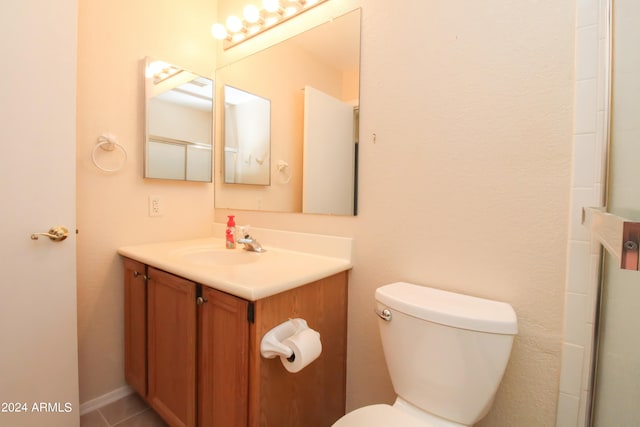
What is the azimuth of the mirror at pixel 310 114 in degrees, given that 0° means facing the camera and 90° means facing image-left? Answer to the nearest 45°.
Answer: approximately 45°

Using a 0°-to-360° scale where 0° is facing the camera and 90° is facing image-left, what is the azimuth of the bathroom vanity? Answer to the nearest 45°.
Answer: approximately 45°

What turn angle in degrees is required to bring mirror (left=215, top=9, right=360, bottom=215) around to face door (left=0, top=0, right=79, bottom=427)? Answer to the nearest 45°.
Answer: approximately 45° to its right

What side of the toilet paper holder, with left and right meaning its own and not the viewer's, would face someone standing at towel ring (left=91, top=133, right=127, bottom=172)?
back

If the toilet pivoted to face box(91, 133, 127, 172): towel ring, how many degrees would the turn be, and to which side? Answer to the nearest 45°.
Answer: approximately 45° to its right
